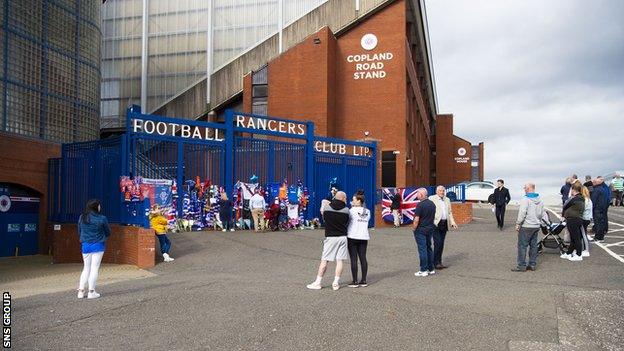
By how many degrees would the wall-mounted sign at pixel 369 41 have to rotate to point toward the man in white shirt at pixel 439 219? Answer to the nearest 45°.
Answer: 0° — it already faces them

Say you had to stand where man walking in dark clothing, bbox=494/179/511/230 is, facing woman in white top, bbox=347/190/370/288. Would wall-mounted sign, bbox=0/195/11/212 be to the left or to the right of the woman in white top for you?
right

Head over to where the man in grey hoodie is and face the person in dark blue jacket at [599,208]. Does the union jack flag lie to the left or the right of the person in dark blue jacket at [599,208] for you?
left

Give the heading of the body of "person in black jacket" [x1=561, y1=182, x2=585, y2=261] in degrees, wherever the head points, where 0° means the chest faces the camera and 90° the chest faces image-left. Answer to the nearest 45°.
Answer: approximately 90°

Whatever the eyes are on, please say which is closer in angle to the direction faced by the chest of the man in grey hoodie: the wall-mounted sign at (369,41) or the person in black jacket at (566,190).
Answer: the wall-mounted sign

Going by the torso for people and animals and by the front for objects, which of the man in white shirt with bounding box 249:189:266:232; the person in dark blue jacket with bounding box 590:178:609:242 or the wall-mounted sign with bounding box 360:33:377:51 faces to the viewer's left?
the person in dark blue jacket

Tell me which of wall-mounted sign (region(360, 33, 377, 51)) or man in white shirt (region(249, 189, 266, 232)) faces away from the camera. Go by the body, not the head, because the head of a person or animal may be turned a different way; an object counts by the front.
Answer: the man in white shirt

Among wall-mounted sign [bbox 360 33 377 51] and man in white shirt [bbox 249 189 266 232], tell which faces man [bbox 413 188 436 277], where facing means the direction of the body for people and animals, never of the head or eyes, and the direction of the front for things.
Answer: the wall-mounted sign

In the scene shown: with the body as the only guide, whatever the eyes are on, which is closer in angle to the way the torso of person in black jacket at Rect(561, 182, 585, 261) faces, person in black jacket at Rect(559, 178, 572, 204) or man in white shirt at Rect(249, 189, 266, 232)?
the man in white shirt

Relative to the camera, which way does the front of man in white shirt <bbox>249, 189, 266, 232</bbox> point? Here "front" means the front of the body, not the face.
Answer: away from the camera

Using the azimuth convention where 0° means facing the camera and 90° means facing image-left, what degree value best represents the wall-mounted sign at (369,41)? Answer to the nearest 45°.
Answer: approximately 0°

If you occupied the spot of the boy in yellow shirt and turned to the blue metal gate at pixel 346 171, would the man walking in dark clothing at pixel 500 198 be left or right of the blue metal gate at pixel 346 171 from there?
right
